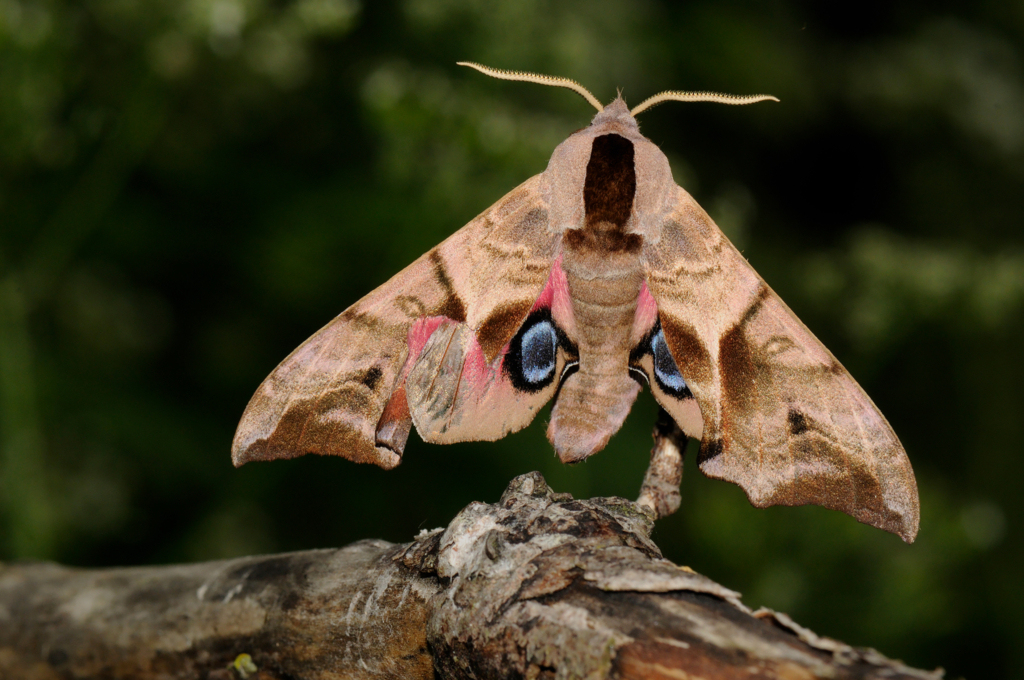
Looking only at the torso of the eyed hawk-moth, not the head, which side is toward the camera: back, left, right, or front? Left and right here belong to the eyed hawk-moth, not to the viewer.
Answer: back
